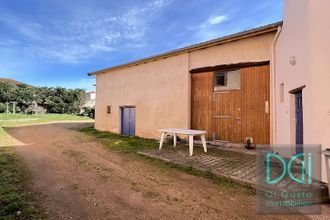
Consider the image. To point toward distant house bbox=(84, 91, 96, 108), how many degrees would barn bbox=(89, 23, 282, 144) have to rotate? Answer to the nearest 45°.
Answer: approximately 90° to its right

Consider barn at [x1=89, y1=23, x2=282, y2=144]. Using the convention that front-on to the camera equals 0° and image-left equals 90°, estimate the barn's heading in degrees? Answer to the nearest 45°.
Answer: approximately 45°

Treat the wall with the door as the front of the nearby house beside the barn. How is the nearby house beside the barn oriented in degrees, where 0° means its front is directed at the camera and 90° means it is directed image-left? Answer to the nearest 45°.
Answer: approximately 45°
